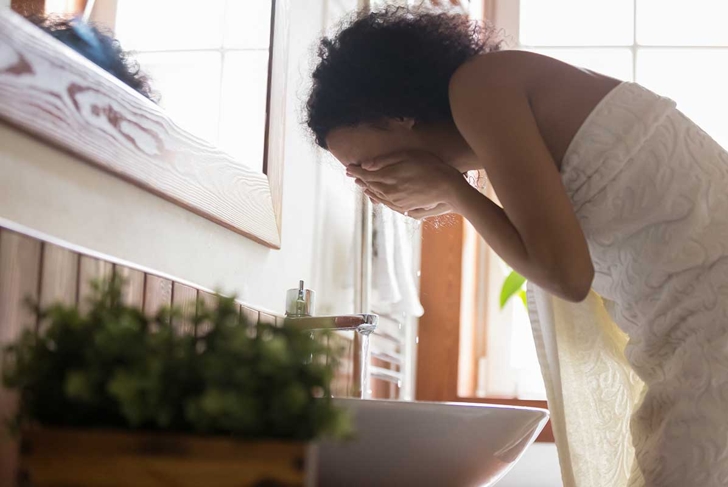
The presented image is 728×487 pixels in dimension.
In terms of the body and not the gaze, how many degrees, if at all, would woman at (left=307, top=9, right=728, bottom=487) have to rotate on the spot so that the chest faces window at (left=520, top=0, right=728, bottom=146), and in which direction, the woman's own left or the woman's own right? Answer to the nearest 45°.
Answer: approximately 90° to the woman's own right

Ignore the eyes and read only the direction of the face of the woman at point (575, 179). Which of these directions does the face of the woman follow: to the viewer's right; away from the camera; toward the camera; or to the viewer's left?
to the viewer's left

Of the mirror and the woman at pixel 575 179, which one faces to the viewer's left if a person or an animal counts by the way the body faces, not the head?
the woman

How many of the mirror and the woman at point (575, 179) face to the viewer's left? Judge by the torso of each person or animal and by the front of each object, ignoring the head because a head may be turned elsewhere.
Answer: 1

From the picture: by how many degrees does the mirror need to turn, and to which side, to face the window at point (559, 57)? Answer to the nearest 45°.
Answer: approximately 90° to its left

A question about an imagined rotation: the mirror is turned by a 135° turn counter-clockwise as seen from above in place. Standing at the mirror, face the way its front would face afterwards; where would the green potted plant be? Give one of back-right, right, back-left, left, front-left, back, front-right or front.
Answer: back

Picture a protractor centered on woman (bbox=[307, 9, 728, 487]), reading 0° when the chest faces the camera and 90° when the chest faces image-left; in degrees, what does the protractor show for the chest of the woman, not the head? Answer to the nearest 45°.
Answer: approximately 90°

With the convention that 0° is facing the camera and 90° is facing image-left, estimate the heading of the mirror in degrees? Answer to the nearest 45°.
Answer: approximately 315°
